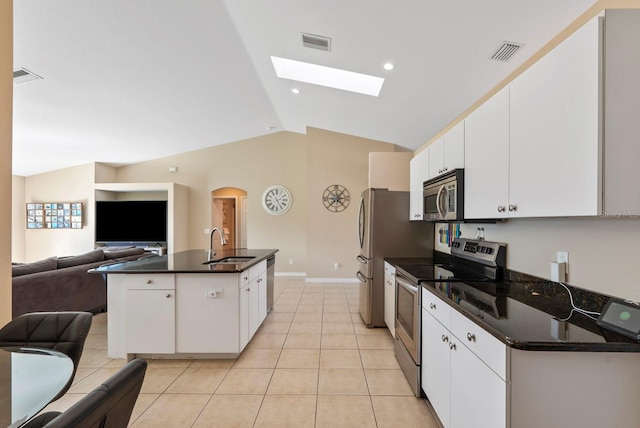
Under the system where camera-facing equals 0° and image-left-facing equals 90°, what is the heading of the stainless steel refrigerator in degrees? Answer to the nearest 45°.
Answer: approximately 90°

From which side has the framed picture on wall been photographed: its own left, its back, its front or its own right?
front

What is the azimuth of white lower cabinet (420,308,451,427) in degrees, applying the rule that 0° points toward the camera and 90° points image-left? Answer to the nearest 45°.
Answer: approximately 90°

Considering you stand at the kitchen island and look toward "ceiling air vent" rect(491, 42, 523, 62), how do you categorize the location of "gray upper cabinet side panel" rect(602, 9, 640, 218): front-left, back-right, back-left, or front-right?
front-right

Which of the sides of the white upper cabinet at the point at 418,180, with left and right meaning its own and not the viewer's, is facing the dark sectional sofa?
front

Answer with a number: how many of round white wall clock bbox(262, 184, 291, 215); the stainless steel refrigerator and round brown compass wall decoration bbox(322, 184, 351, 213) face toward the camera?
2

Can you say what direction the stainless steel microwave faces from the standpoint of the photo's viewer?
facing the viewer and to the left of the viewer

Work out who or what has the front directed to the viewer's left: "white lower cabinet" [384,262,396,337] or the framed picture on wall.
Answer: the white lower cabinet

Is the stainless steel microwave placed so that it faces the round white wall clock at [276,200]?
no

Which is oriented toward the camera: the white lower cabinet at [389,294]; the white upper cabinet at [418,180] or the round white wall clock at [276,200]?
the round white wall clock

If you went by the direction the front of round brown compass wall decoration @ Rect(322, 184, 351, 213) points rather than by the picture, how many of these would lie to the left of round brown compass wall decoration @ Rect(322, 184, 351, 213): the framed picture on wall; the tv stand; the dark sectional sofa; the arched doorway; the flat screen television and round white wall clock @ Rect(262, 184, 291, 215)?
0
